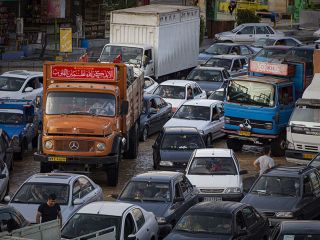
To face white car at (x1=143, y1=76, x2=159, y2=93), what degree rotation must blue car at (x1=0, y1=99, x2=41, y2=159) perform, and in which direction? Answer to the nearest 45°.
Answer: approximately 180°

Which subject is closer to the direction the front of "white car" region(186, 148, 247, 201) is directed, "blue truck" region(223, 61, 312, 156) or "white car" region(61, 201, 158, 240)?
the white car

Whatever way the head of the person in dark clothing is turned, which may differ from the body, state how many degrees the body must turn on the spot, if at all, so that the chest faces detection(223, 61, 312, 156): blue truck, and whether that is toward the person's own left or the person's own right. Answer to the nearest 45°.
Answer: approximately 135° to the person's own left

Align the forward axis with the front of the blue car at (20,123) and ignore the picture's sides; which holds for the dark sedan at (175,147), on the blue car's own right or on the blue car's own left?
on the blue car's own left

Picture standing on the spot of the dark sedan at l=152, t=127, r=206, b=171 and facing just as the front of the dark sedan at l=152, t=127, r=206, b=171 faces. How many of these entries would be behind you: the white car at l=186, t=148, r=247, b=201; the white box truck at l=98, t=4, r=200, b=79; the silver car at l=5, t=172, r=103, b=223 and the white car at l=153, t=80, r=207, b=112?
2

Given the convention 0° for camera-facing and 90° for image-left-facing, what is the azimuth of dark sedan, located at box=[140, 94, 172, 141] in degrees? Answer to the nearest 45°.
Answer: approximately 45°

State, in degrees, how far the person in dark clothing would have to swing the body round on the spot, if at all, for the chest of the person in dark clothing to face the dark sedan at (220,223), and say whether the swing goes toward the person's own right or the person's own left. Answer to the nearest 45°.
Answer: approximately 90° to the person's own left

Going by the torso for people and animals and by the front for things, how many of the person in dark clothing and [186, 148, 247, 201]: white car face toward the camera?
2
